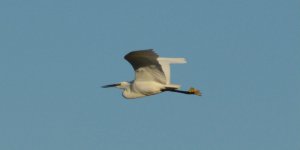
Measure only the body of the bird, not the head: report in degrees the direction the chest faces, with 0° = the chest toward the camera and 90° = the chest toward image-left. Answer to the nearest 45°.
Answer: approximately 90°
